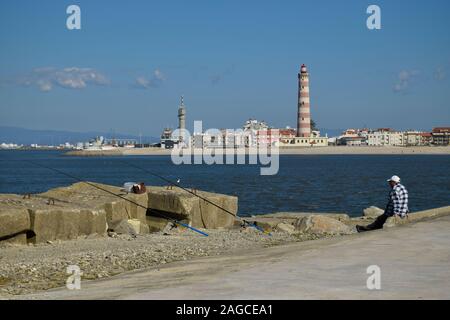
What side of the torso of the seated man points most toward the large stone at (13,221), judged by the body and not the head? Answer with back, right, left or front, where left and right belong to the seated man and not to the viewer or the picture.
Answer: front

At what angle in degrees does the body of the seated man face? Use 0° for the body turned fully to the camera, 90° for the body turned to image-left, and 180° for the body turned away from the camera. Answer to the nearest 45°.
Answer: approximately 90°

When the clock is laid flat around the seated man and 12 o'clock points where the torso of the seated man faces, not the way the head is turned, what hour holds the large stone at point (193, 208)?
The large stone is roughly at 1 o'clock from the seated man.

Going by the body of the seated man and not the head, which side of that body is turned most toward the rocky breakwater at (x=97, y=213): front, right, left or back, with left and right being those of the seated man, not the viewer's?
front

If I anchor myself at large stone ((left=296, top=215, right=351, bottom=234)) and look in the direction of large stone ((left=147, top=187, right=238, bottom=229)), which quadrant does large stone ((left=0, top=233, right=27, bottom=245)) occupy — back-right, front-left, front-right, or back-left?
front-left

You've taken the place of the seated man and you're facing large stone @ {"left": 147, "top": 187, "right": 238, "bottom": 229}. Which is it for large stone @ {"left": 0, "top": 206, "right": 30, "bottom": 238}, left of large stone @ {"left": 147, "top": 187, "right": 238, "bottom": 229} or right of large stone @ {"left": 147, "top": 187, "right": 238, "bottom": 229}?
left

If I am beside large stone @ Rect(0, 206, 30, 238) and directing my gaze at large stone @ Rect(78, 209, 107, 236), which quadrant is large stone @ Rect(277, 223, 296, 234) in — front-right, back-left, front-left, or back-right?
front-right

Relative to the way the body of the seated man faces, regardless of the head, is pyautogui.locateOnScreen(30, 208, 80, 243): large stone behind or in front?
in front
